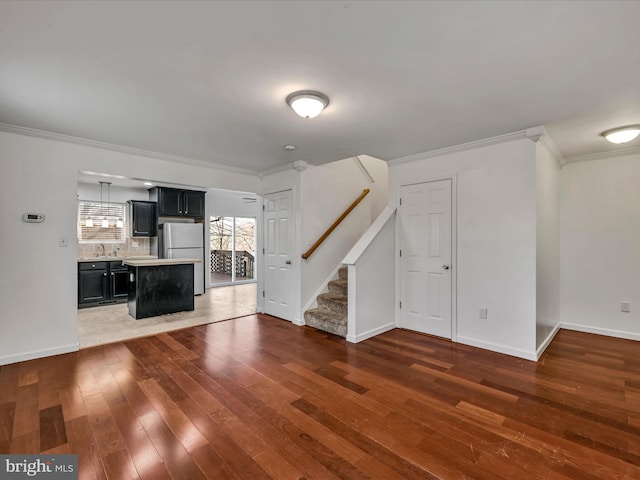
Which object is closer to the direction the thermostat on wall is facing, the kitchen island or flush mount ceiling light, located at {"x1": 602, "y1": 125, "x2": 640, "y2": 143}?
the flush mount ceiling light

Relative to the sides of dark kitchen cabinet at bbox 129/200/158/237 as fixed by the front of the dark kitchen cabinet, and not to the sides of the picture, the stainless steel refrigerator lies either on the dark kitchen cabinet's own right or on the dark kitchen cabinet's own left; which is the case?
on the dark kitchen cabinet's own left

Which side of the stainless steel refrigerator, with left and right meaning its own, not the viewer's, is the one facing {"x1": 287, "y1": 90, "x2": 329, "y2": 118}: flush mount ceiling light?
front

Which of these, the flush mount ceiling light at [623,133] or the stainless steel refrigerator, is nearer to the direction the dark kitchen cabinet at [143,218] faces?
the flush mount ceiling light

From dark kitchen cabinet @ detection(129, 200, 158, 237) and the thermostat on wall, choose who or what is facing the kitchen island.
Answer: the dark kitchen cabinet

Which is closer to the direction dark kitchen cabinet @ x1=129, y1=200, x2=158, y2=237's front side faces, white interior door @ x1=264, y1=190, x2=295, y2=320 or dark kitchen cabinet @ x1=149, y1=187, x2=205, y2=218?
the white interior door

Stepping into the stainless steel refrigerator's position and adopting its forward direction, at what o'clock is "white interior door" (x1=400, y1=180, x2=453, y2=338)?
The white interior door is roughly at 11 o'clock from the stainless steel refrigerator.

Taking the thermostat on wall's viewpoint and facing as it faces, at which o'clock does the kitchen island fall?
The kitchen island is roughly at 8 o'clock from the thermostat on wall.

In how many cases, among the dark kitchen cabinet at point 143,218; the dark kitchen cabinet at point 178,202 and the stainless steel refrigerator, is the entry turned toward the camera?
3

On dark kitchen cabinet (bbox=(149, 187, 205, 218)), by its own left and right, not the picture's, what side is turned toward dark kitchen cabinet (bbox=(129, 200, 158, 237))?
right
